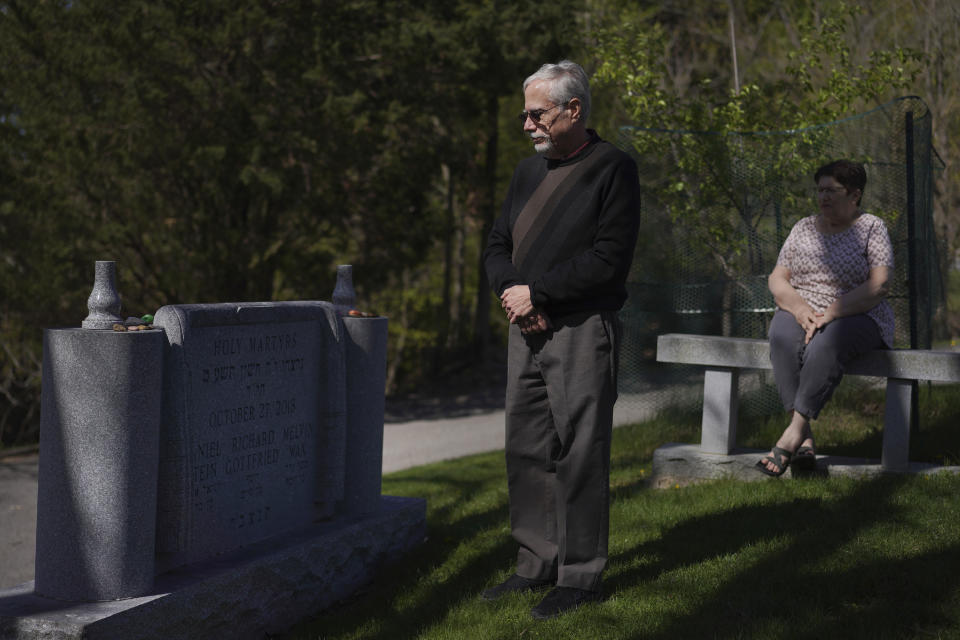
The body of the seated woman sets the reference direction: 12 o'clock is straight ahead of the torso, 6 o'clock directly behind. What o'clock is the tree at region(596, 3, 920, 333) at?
The tree is roughly at 4 o'clock from the seated woman.

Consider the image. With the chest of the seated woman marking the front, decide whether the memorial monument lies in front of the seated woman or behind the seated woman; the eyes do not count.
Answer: in front

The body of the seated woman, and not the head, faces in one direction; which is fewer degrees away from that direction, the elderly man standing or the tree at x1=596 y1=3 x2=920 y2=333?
the elderly man standing

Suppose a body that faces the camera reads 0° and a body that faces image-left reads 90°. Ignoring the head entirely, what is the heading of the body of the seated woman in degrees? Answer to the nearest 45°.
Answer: approximately 45°

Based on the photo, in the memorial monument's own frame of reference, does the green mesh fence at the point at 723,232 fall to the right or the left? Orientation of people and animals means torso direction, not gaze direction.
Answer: on its left

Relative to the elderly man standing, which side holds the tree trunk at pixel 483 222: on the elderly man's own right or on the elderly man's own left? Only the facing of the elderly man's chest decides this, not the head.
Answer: on the elderly man's own right

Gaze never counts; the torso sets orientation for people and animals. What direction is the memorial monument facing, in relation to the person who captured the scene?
facing the viewer and to the right of the viewer

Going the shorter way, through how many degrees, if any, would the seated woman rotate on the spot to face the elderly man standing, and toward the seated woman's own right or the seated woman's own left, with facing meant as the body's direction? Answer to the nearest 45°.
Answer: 0° — they already face them

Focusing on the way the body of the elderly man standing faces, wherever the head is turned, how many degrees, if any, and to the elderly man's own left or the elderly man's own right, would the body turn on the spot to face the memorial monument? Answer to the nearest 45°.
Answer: approximately 45° to the elderly man's own right

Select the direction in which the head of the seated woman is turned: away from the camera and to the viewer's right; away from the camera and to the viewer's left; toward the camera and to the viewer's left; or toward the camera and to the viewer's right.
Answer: toward the camera and to the viewer's left

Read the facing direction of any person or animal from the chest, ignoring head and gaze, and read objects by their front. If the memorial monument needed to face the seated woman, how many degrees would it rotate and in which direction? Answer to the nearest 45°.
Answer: approximately 45° to its left

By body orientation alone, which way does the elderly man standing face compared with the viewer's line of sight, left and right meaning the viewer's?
facing the viewer and to the left of the viewer

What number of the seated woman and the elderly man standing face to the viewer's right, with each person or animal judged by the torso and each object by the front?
0
